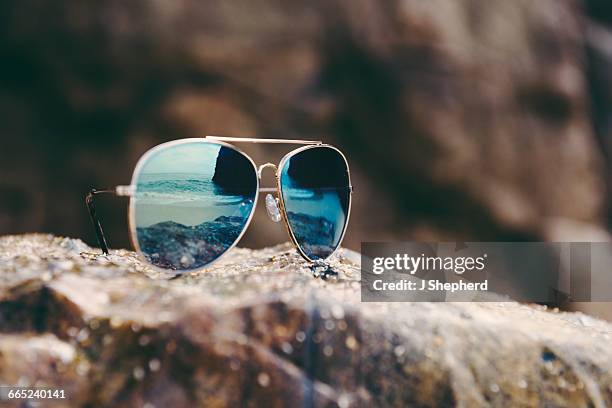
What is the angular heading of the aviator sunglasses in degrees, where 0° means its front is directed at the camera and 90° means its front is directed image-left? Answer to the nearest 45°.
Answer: approximately 315°
